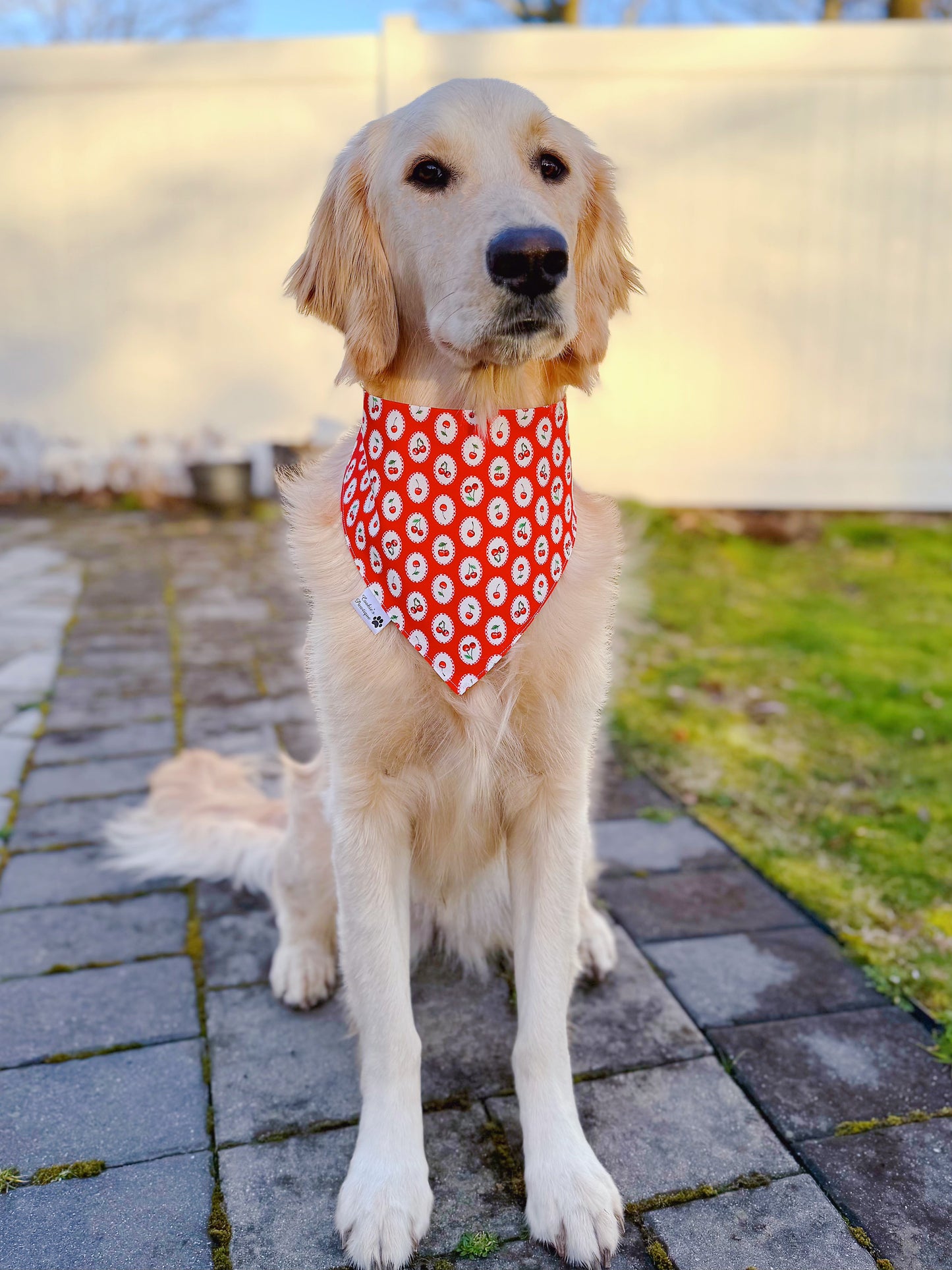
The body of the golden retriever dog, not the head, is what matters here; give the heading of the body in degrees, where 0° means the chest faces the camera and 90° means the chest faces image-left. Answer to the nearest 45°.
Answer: approximately 0°

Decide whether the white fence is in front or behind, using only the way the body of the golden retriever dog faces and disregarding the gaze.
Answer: behind
